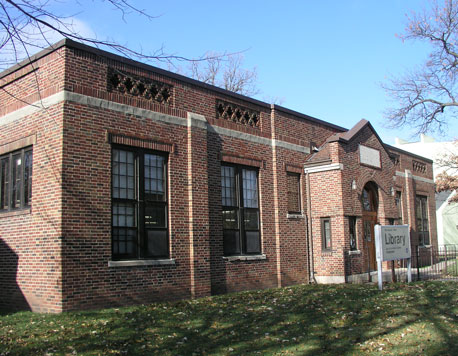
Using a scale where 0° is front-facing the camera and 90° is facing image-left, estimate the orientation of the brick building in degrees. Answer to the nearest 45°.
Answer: approximately 315°

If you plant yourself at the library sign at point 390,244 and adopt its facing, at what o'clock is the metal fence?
The metal fence is roughly at 8 o'clock from the library sign.

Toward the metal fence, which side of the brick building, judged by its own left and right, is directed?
left

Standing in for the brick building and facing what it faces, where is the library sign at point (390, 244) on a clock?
The library sign is roughly at 10 o'clock from the brick building.
